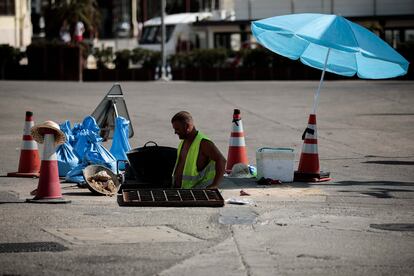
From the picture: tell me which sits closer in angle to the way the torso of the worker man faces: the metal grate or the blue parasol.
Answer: the metal grate

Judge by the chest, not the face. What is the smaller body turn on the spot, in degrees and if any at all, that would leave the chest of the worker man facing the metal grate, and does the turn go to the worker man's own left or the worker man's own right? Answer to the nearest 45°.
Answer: approximately 45° to the worker man's own left

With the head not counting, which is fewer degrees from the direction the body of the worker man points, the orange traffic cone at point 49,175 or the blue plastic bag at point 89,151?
the orange traffic cone

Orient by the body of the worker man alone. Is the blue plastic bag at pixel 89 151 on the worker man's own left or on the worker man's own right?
on the worker man's own right

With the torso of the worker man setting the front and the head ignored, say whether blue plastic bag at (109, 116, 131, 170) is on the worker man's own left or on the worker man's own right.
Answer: on the worker man's own right

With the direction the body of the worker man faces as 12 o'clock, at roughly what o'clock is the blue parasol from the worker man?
The blue parasol is roughly at 6 o'clock from the worker man.

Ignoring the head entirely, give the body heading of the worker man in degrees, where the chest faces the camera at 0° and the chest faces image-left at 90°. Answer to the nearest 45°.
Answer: approximately 45°

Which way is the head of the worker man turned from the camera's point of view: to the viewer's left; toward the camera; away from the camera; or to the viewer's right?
to the viewer's left

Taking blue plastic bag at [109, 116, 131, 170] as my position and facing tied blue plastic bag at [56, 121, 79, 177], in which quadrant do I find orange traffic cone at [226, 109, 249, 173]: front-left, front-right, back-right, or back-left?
back-left
